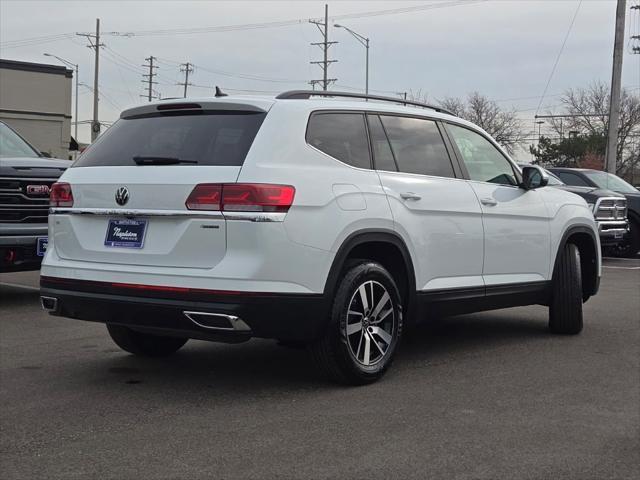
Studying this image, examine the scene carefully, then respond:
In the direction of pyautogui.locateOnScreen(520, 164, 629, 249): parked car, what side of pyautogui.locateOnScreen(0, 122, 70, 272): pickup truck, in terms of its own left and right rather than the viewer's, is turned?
left

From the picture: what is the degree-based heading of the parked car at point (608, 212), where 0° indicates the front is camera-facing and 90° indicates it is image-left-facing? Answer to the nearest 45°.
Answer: approximately 315°

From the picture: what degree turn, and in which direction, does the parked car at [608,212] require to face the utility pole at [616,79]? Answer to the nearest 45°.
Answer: approximately 135° to its left

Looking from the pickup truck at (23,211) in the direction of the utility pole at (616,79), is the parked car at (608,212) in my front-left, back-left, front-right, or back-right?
front-right

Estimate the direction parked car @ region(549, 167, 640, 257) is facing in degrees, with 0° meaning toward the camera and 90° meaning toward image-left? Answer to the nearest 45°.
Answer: approximately 315°

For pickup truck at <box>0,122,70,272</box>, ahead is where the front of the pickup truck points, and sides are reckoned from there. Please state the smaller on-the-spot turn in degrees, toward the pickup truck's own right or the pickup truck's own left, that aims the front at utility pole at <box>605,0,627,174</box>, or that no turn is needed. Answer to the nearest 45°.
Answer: approximately 90° to the pickup truck's own left

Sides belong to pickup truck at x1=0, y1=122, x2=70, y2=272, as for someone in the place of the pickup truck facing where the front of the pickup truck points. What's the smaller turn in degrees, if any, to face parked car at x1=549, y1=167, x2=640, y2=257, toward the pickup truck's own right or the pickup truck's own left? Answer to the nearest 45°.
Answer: approximately 90° to the pickup truck's own left

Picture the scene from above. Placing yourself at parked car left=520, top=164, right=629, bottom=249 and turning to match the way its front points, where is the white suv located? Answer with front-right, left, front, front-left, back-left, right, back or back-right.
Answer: front-right

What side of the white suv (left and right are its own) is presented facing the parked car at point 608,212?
front

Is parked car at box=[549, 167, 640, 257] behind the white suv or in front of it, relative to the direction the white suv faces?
in front

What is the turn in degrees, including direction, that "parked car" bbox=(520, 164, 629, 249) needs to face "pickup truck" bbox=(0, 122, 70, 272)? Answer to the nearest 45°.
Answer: approximately 90° to its right

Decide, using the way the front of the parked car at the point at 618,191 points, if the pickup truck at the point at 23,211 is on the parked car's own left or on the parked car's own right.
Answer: on the parked car's own right

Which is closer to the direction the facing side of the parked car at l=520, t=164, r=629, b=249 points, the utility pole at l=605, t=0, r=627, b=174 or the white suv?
the white suv

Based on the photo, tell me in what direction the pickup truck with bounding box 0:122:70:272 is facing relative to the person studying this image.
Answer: facing the viewer and to the right of the viewer

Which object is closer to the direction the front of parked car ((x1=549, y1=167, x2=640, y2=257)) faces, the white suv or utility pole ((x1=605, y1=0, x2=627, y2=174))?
the white suv

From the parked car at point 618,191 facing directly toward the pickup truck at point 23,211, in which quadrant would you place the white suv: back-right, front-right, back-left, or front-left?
front-left

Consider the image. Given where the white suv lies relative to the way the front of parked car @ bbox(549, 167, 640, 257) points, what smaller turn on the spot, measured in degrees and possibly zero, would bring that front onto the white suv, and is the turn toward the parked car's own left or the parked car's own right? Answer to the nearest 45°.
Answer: approximately 45° to the parked car's own right

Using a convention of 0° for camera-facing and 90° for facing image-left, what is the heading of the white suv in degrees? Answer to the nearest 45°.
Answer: approximately 225°
